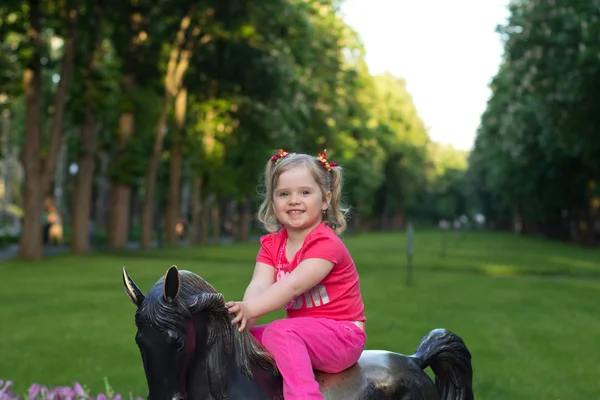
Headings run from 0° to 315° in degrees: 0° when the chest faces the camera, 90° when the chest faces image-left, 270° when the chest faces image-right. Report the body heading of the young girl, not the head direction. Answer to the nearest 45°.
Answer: approximately 45°
